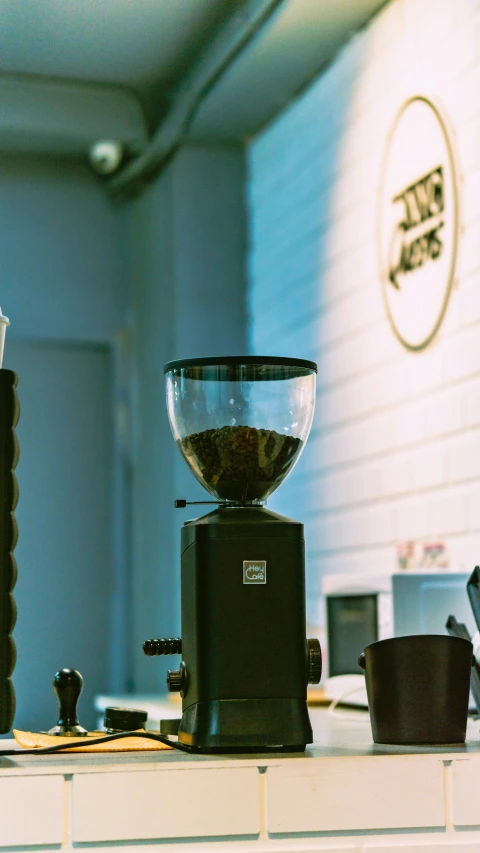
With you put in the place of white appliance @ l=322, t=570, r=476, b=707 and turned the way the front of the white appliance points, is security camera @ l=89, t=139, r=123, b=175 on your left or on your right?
on your right

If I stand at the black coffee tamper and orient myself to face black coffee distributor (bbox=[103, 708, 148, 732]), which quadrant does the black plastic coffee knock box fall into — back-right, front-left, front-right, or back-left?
front-right

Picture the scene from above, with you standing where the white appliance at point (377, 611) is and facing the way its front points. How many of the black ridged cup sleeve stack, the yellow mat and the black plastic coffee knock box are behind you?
0

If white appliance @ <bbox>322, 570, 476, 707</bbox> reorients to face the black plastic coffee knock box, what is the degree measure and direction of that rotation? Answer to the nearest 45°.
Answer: approximately 45° to its left

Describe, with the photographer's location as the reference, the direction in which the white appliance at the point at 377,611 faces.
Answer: facing the viewer and to the left of the viewer

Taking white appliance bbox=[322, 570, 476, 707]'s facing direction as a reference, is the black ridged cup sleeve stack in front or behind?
in front

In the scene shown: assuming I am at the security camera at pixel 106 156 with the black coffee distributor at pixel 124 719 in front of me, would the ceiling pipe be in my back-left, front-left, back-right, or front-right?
front-left

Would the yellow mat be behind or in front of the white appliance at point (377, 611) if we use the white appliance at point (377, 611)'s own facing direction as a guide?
in front

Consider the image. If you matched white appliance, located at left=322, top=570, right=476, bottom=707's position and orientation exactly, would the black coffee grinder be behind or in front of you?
in front
